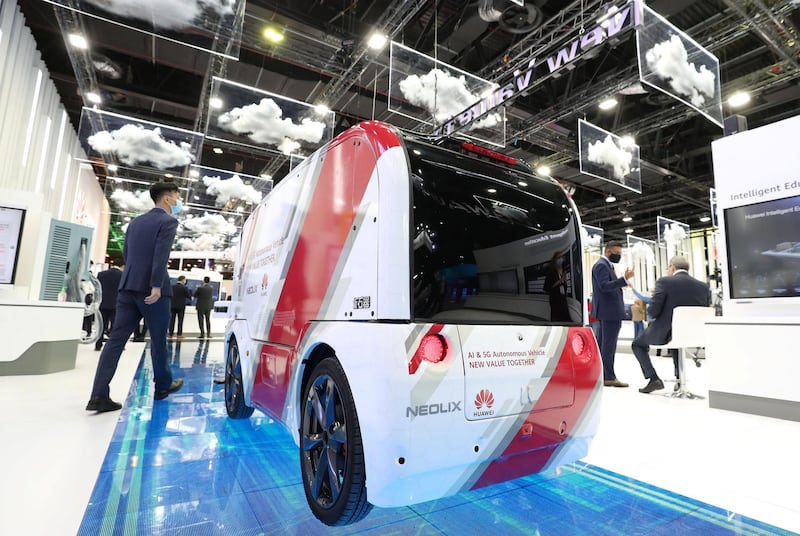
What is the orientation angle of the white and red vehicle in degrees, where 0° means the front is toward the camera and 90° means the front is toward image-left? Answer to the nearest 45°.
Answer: approximately 135°

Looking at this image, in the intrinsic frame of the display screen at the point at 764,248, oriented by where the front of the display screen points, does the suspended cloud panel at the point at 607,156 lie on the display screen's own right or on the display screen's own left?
on the display screen's own right

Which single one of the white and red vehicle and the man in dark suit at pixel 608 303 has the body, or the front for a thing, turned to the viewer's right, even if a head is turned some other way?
the man in dark suit

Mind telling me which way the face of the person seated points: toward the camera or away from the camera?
away from the camera

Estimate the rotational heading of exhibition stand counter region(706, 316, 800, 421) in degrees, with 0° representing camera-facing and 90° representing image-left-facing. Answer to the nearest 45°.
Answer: approximately 45°

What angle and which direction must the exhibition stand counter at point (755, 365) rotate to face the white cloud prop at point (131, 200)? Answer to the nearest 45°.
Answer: approximately 45° to its right

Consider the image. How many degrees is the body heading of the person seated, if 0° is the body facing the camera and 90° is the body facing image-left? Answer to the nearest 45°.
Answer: approximately 135°

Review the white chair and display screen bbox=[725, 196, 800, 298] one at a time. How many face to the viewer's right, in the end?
0

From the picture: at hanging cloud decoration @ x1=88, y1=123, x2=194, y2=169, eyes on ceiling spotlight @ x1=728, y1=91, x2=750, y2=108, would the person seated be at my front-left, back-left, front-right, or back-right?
front-right

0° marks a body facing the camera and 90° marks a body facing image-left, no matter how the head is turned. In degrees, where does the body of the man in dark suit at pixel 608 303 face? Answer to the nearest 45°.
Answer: approximately 270°

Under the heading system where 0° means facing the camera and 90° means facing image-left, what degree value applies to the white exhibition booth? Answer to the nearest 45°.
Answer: approximately 45°

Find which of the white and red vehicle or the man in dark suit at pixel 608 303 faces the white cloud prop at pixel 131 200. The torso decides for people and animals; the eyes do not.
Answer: the white and red vehicle

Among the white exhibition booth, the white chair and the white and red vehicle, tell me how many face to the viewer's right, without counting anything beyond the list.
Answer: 0
